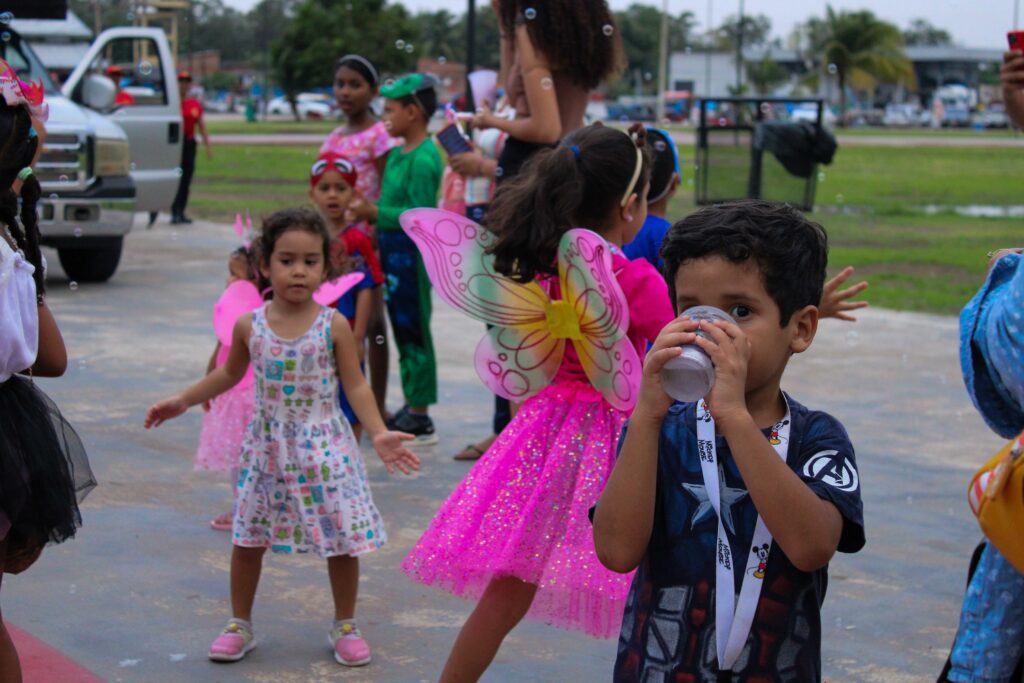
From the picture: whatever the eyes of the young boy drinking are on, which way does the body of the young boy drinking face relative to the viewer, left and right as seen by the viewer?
facing the viewer and to the left of the viewer

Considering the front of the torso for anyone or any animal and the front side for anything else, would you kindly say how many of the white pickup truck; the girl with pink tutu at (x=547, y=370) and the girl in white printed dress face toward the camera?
2

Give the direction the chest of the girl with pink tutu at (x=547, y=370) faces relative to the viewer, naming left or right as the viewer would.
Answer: facing away from the viewer and to the right of the viewer

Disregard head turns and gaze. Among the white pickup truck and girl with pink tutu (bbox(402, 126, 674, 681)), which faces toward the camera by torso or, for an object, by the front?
the white pickup truck

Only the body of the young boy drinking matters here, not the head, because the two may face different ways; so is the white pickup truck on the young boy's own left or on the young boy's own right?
on the young boy's own right

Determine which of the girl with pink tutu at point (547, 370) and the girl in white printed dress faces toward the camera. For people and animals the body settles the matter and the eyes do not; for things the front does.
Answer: the girl in white printed dress

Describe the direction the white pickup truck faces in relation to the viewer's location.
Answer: facing the viewer

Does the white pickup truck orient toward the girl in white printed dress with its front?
yes

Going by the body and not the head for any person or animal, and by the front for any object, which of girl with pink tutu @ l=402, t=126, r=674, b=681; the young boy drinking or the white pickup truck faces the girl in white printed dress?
the white pickup truck

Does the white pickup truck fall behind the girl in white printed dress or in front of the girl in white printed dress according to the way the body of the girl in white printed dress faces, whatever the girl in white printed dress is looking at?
behind

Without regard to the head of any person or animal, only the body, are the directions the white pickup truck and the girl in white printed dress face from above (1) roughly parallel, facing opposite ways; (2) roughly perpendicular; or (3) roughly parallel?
roughly parallel

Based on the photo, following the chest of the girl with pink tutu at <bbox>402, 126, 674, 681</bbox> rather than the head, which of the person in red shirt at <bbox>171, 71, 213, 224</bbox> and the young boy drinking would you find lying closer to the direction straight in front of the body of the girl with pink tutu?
the person in red shirt

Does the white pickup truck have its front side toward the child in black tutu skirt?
yes

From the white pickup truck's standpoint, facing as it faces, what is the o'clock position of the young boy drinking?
The young boy drinking is roughly at 12 o'clock from the white pickup truck.

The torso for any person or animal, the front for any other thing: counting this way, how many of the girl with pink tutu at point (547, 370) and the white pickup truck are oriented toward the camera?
1

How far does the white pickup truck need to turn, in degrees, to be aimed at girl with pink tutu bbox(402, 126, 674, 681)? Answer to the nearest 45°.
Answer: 0° — it already faces them
